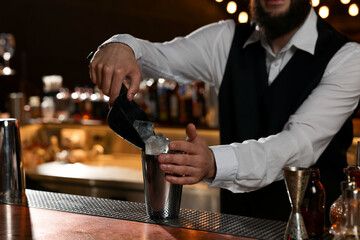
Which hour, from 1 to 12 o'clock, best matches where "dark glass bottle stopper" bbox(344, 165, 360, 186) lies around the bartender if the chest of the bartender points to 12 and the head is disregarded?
The dark glass bottle stopper is roughly at 10 o'clock from the bartender.

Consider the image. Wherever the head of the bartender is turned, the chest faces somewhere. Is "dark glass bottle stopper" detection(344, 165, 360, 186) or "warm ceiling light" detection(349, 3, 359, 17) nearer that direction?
the dark glass bottle stopper

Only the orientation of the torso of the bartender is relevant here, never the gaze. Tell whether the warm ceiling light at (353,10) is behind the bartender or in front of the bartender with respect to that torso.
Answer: behind

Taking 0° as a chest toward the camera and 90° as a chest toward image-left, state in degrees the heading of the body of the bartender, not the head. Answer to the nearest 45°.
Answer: approximately 45°

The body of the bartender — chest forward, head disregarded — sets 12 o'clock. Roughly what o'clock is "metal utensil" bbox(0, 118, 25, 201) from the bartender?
The metal utensil is roughly at 1 o'clock from the bartender.
